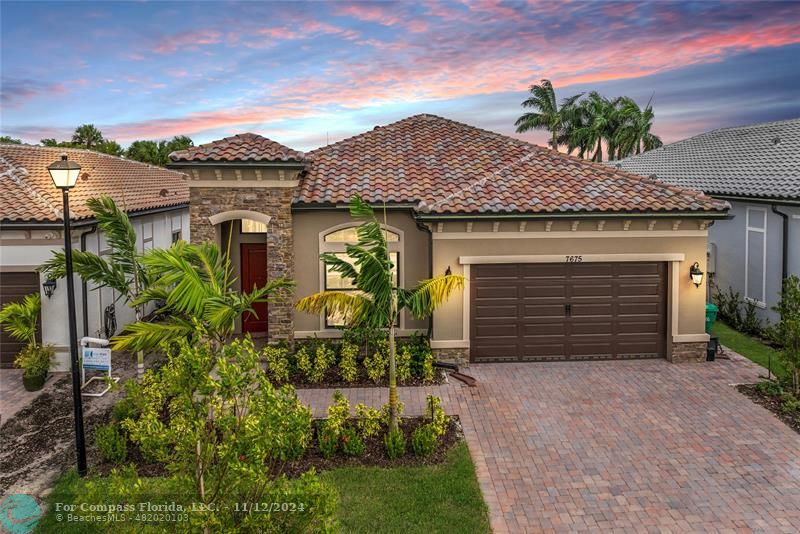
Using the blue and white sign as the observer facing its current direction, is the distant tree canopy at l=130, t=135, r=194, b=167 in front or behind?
behind

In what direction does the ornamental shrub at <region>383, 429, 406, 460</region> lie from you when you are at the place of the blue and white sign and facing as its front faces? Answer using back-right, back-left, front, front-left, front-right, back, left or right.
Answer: front-left

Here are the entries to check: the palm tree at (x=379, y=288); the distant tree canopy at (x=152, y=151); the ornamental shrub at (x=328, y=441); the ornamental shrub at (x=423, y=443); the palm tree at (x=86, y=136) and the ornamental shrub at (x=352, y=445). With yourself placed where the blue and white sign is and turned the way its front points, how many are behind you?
2

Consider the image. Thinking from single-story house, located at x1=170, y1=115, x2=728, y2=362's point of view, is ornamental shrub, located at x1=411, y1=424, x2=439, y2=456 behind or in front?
in front

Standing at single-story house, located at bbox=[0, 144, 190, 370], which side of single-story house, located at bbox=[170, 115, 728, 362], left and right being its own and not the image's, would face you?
right

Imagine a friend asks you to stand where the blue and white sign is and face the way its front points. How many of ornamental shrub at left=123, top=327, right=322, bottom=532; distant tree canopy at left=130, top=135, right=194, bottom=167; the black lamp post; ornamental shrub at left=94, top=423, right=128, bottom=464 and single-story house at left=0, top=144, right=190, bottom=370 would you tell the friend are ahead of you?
3

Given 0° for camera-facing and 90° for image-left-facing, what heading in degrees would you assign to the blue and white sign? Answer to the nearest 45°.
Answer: approximately 0°

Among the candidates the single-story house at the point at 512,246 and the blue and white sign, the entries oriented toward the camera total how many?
2

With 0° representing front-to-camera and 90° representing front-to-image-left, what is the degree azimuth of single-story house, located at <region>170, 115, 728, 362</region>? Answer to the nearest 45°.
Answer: approximately 0°
